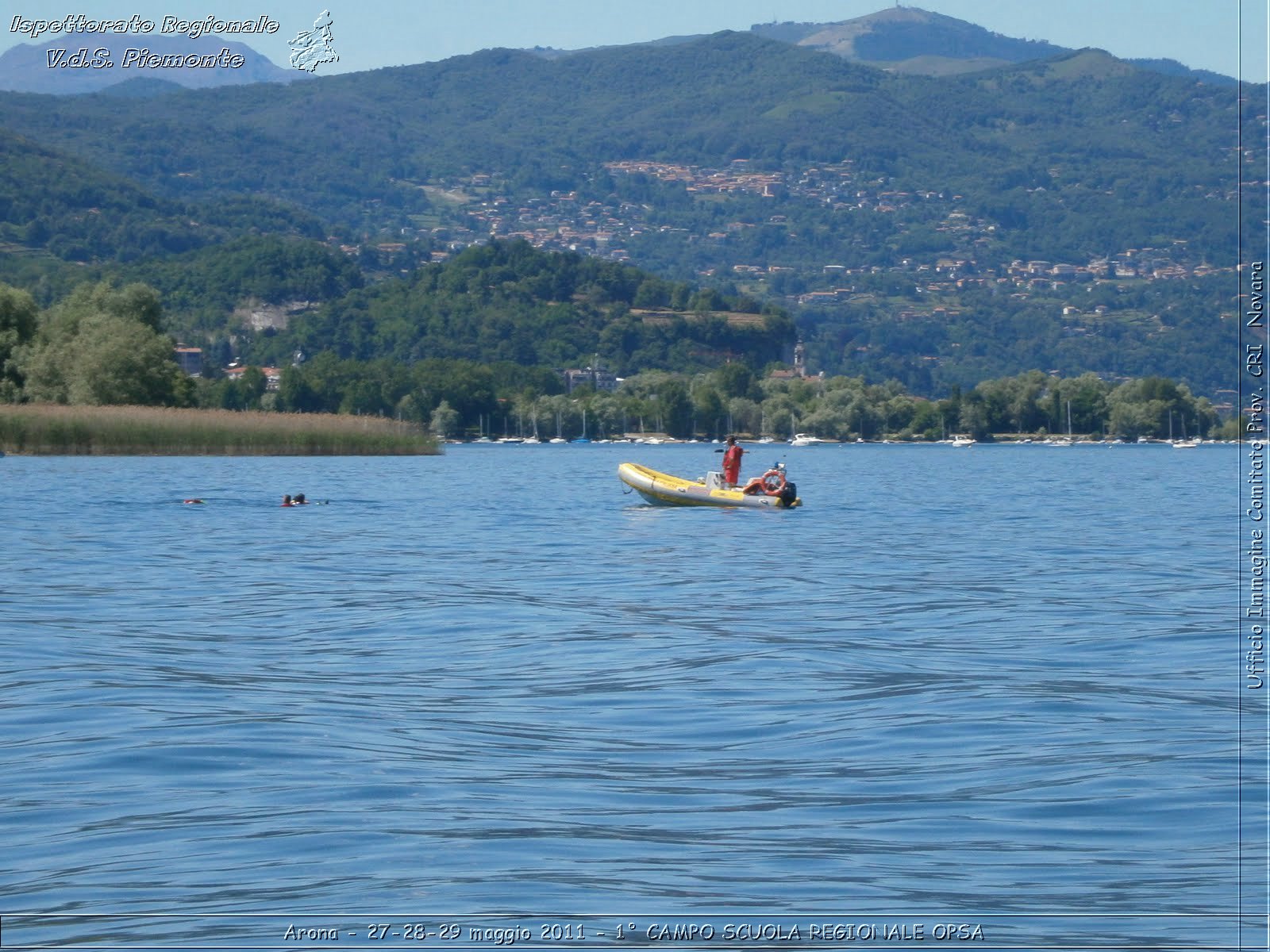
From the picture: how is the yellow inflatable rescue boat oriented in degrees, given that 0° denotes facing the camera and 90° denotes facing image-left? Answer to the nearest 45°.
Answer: approximately 90°
